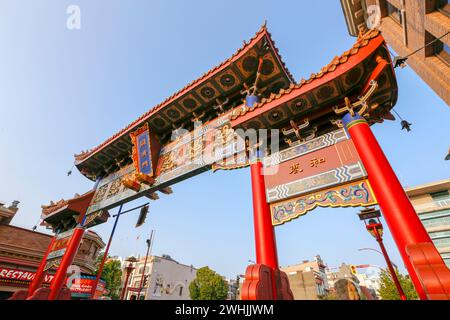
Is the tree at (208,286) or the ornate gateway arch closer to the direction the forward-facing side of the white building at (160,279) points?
the ornate gateway arch

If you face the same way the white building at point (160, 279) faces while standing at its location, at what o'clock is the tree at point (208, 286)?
The tree is roughly at 9 o'clock from the white building.

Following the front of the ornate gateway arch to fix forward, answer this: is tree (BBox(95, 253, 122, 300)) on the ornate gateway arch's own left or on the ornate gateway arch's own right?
on the ornate gateway arch's own right

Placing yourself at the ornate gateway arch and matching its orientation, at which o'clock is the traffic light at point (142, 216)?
The traffic light is roughly at 3 o'clock from the ornate gateway arch.

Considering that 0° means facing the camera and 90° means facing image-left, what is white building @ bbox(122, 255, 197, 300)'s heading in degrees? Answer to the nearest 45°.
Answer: approximately 45°

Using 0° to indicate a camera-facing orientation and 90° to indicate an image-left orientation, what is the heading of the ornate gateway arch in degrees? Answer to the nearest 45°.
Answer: approximately 45°

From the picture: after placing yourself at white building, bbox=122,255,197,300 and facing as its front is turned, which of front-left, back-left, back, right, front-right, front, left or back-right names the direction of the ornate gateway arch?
front-left

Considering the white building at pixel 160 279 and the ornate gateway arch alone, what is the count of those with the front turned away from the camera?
0

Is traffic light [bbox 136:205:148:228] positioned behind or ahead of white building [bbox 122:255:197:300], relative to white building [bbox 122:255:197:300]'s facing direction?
ahead

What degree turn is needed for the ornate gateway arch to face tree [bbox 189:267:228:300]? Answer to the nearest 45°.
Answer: approximately 135° to its right

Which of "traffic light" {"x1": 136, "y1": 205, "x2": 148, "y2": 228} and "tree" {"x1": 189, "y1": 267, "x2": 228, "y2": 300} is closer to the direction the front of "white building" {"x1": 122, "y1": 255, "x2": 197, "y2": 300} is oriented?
the traffic light

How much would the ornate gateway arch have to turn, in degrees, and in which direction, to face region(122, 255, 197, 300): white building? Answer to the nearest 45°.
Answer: approximately 135° to its right

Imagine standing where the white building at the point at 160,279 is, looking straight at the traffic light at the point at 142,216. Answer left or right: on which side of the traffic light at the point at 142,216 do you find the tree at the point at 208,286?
left
